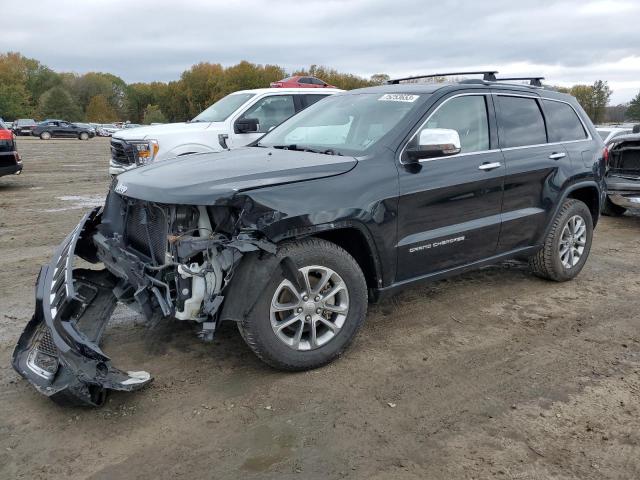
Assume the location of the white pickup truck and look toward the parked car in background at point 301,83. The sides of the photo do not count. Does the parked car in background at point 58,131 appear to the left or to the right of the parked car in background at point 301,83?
left

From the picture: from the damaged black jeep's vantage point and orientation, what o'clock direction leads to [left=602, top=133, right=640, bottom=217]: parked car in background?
The parked car in background is roughly at 6 o'clock from the damaged black jeep.

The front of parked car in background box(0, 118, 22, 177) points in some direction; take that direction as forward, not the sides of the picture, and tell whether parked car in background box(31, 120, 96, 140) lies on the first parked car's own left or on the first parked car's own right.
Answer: on the first parked car's own right

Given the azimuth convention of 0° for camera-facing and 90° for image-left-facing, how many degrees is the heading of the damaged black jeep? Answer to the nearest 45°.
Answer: approximately 45°

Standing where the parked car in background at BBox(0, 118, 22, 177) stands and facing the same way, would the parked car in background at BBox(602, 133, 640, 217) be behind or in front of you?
behind

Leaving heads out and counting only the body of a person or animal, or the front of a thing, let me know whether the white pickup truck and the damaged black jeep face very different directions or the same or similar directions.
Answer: same or similar directions

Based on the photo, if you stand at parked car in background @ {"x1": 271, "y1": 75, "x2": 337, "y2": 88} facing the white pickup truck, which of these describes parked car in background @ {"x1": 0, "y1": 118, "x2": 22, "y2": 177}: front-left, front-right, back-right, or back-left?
front-right

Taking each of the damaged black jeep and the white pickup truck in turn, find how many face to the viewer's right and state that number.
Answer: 0

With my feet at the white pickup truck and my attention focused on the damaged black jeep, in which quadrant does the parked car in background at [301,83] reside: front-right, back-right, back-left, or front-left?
back-left

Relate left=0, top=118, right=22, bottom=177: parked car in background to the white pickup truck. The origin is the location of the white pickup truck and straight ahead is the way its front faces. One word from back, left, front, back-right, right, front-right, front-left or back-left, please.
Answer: right

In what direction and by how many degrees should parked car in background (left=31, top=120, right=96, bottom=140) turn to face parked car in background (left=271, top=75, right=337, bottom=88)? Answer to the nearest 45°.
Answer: approximately 90° to its right
